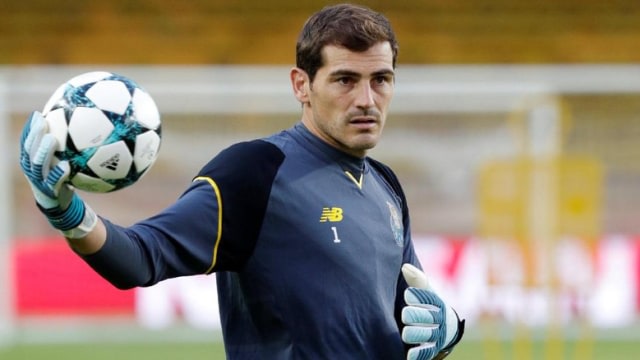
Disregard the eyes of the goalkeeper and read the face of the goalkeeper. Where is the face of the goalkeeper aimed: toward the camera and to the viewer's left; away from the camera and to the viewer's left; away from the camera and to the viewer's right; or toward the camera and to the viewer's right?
toward the camera and to the viewer's right

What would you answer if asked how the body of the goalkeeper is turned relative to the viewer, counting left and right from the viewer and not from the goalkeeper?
facing the viewer and to the right of the viewer
